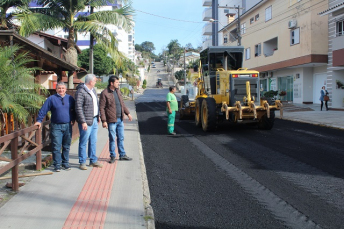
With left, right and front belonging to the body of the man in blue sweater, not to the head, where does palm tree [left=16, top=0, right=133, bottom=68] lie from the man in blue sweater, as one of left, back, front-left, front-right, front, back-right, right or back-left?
back

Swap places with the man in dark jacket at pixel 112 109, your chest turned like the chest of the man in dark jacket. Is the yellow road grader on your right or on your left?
on your left

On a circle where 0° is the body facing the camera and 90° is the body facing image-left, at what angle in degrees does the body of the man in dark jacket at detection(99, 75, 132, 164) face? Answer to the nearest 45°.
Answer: approximately 315°

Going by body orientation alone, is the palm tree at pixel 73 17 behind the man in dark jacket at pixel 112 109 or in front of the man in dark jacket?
behind

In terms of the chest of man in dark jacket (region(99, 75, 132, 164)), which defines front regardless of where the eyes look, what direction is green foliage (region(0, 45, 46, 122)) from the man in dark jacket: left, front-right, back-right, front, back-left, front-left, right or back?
back-right
